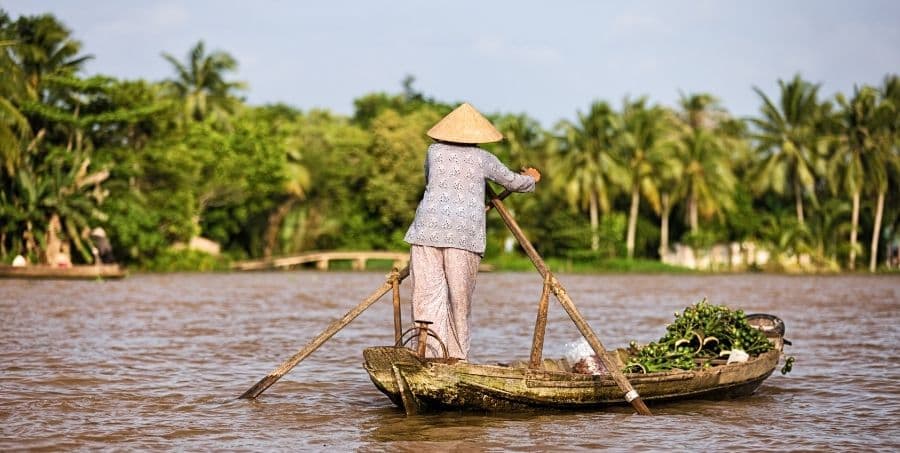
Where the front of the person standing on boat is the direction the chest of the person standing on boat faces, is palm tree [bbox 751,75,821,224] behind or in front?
in front

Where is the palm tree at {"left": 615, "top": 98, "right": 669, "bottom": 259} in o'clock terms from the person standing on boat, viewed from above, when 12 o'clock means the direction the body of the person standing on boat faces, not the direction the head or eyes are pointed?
The palm tree is roughly at 11 o'clock from the person standing on boat.

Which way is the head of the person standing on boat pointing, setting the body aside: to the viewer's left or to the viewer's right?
to the viewer's right

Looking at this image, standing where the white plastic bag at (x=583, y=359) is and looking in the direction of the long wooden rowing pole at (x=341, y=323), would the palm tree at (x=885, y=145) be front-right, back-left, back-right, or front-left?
back-right

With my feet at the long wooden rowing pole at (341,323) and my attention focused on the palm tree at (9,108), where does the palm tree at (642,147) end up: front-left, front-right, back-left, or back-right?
front-right

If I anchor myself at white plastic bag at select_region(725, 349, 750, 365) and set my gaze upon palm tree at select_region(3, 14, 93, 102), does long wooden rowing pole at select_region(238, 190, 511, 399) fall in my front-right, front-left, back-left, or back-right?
front-left

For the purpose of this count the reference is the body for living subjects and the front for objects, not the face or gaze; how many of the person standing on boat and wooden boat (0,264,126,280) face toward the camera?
0

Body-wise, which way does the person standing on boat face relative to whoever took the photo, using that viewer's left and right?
facing away from the viewer and to the right of the viewer
